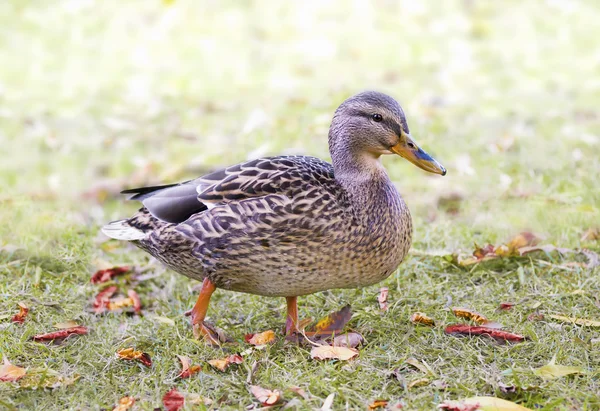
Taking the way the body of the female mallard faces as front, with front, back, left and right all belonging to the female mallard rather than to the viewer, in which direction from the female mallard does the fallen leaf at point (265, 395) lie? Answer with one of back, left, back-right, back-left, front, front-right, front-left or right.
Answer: right

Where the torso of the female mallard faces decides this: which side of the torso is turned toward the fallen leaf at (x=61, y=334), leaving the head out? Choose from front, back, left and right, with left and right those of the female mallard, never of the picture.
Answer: back

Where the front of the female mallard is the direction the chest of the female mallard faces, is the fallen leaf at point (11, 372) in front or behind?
behind

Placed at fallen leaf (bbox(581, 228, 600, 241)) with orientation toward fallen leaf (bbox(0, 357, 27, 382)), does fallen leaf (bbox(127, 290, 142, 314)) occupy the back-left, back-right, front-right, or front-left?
front-right

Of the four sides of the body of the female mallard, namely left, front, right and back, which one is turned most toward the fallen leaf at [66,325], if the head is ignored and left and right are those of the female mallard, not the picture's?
back

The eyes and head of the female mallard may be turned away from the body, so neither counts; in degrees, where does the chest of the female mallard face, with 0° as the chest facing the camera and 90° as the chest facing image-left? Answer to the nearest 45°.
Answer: approximately 270°

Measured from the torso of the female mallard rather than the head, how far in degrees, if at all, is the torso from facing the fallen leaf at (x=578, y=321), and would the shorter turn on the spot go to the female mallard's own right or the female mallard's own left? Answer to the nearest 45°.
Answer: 0° — it already faces it

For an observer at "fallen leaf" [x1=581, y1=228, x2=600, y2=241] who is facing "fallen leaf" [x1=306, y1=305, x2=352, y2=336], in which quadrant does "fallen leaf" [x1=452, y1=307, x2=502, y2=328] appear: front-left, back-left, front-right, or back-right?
front-left

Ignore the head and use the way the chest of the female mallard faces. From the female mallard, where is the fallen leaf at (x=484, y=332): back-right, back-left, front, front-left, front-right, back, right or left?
front

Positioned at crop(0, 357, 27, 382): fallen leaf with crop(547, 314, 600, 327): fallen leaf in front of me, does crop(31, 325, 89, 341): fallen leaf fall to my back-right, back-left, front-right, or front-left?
front-left

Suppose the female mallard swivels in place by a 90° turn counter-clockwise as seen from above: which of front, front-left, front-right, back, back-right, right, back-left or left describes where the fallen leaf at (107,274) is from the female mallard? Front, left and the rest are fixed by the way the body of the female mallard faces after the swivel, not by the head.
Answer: front-left

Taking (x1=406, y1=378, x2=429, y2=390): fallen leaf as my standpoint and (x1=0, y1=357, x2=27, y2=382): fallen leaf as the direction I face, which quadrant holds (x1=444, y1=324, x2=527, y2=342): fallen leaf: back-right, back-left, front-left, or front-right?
back-right

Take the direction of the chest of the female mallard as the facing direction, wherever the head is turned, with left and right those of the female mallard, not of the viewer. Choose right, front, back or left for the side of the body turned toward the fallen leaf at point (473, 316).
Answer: front

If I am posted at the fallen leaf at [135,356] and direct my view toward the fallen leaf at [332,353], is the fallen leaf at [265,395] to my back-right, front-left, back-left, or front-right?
front-right

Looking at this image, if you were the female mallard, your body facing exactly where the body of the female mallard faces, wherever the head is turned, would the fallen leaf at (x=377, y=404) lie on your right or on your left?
on your right

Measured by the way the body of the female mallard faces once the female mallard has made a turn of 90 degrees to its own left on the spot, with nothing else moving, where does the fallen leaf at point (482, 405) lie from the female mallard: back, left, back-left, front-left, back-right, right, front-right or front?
back-right
